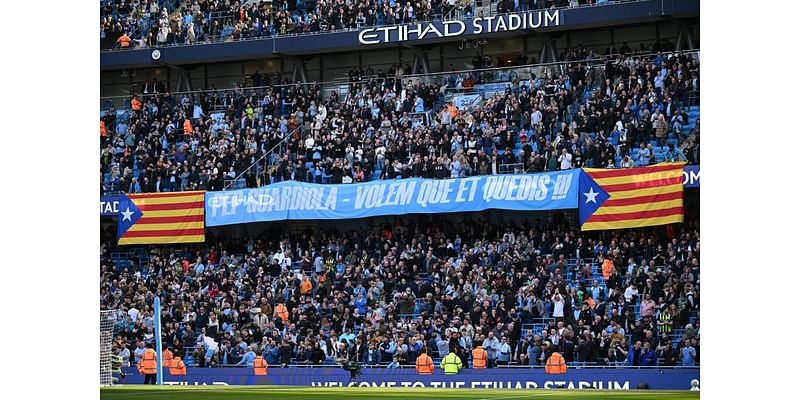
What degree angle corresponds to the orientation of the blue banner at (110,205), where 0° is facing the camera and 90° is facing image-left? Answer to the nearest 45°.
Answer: approximately 0°

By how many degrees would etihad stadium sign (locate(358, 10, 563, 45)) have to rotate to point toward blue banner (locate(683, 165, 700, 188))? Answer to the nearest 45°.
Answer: approximately 45° to its left

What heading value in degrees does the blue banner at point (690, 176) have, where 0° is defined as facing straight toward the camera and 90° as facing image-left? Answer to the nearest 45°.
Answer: approximately 0°

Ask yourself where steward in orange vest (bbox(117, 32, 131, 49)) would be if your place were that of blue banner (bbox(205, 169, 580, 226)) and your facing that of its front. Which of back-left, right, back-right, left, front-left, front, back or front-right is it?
back-right

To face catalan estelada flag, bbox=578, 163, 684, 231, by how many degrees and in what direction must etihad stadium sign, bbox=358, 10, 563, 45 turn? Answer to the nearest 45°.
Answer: approximately 45° to its left

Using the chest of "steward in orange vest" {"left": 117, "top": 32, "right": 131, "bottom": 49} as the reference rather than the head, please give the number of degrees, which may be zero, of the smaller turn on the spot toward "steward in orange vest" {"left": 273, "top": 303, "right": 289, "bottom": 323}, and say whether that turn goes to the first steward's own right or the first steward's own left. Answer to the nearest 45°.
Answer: approximately 135° to the first steward's own right
